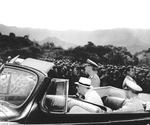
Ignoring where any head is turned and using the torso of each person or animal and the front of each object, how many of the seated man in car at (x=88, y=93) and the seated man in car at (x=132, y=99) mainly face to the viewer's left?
2

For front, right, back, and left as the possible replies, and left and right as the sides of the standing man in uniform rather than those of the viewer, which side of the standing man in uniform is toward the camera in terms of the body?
left

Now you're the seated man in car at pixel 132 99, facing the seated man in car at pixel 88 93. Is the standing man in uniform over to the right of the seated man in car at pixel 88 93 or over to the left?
right

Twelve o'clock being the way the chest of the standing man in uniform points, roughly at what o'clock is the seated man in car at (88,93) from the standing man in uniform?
The seated man in car is roughly at 9 o'clock from the standing man in uniform.

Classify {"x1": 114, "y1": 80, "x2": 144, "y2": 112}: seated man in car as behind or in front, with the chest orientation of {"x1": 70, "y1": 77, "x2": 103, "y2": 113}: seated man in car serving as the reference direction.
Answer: behind

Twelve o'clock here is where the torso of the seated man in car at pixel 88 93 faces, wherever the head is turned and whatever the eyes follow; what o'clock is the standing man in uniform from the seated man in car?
The standing man in uniform is roughly at 3 o'clock from the seated man in car.

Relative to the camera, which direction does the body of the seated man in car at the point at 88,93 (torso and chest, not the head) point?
to the viewer's left

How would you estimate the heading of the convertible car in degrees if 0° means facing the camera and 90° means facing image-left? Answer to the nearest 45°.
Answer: approximately 45°

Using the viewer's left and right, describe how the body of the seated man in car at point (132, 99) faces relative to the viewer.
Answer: facing to the left of the viewer

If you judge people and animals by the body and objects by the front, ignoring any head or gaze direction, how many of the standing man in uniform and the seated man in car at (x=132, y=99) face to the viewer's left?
2
